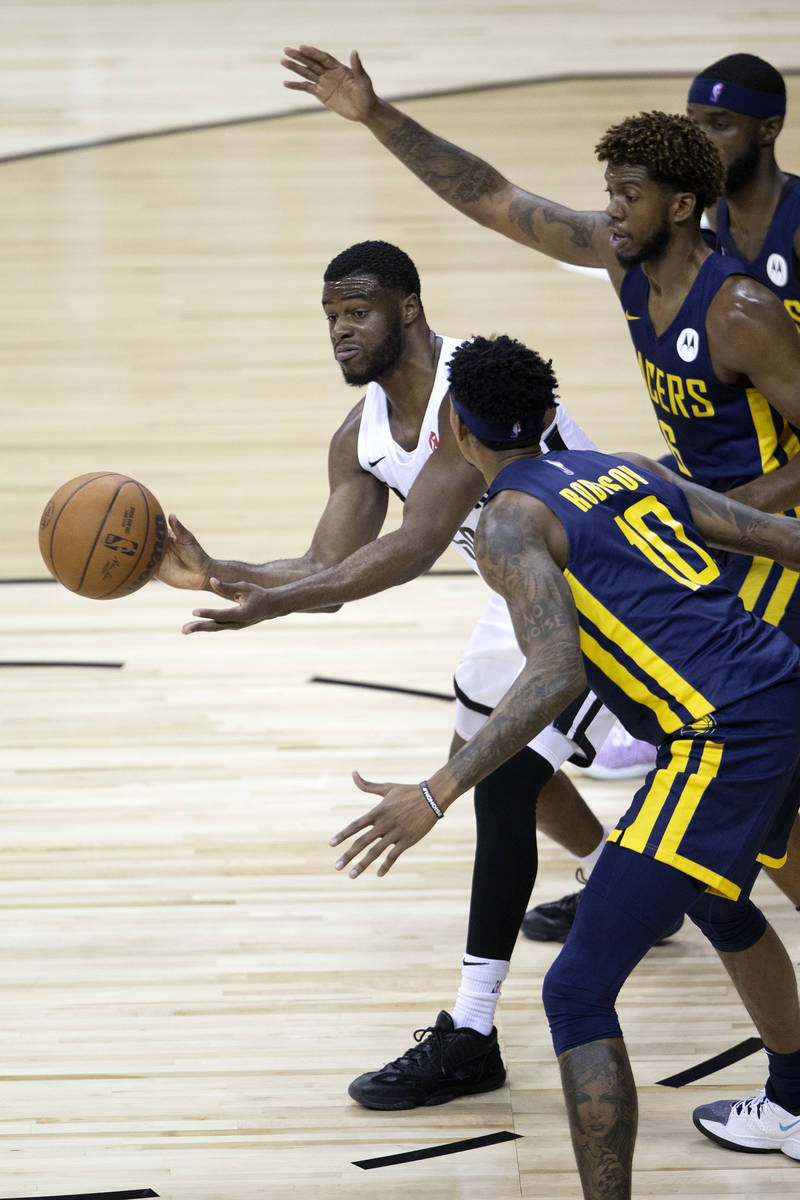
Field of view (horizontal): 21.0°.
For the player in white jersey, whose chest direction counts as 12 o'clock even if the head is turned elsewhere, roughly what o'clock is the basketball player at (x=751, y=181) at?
The basketball player is roughly at 6 o'clock from the player in white jersey.

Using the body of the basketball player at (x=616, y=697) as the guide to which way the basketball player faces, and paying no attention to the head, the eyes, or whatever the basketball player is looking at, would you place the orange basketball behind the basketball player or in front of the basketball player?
in front

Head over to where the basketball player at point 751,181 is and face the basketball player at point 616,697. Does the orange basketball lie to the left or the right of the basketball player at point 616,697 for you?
right

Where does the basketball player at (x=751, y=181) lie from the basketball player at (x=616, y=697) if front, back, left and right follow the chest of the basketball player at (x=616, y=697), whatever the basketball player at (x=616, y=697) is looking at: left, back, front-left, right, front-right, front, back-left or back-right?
front-right

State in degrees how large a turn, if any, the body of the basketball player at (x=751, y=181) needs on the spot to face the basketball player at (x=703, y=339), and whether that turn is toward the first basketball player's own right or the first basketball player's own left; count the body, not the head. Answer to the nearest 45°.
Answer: approximately 45° to the first basketball player's own left

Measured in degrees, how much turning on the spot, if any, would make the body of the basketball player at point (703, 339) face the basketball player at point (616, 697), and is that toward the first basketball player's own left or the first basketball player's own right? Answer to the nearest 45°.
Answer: approximately 45° to the first basketball player's own left

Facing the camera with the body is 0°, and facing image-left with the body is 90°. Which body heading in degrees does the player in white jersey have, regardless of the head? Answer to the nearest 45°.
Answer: approximately 45°

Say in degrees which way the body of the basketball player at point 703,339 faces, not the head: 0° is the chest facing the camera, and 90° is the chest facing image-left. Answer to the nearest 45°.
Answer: approximately 45°

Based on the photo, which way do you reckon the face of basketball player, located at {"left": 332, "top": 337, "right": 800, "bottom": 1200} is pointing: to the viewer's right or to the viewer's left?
to the viewer's left

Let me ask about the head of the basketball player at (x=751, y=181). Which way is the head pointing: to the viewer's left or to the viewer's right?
to the viewer's left

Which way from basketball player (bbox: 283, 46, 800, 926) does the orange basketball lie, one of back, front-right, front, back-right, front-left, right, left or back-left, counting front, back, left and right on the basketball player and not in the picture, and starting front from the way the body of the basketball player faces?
front-right

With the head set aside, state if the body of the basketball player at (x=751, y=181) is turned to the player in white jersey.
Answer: yes
